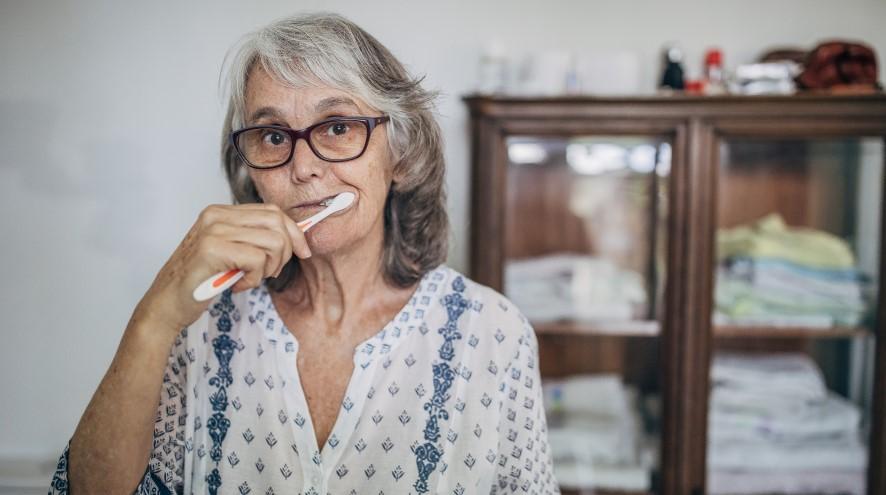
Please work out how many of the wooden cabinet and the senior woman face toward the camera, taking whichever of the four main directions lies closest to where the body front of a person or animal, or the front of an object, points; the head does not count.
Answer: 2

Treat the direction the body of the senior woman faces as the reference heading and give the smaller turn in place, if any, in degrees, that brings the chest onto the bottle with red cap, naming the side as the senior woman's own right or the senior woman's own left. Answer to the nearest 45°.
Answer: approximately 135° to the senior woman's own left

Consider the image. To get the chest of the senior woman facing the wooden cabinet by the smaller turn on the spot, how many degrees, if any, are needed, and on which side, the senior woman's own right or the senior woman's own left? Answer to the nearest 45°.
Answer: approximately 135° to the senior woman's own left

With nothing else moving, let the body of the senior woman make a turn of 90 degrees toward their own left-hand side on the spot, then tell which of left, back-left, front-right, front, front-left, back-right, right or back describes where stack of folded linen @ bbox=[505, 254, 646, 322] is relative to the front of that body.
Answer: front-left

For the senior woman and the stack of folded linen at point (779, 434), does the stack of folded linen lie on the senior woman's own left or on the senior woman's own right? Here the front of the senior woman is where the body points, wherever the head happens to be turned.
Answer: on the senior woman's own left

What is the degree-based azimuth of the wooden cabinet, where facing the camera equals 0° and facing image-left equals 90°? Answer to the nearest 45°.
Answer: approximately 0°
